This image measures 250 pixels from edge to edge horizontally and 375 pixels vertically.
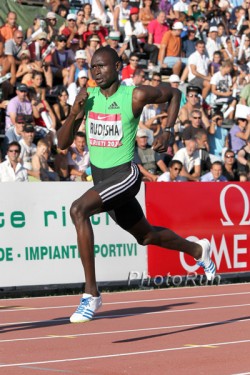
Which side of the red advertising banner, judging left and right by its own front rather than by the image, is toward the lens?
front

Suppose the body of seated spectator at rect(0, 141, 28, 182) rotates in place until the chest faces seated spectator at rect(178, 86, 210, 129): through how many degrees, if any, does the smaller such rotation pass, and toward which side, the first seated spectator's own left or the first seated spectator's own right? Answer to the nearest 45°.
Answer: approximately 135° to the first seated spectator's own left

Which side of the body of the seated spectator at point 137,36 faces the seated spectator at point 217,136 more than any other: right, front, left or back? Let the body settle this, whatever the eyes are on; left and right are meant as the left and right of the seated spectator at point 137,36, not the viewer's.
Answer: front

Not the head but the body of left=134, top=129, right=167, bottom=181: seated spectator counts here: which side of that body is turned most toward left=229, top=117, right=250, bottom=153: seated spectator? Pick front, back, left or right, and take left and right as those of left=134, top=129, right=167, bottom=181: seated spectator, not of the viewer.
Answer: left

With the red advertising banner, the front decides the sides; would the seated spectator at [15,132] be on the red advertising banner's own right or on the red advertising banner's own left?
on the red advertising banner's own right

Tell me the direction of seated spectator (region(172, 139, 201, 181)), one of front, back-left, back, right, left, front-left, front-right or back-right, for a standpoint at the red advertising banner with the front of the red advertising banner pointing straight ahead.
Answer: back

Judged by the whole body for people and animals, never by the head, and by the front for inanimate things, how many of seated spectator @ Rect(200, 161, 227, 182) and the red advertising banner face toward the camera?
2

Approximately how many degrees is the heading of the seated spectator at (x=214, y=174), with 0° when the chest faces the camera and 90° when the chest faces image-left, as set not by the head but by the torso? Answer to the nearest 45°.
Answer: approximately 0°

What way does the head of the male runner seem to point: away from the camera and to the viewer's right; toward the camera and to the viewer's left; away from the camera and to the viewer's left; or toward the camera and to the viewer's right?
toward the camera and to the viewer's left

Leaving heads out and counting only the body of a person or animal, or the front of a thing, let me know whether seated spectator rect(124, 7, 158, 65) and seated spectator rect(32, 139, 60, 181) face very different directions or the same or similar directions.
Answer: same or similar directions

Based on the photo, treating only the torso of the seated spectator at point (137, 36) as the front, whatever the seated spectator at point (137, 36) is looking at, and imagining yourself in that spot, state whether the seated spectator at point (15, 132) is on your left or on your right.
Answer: on your right

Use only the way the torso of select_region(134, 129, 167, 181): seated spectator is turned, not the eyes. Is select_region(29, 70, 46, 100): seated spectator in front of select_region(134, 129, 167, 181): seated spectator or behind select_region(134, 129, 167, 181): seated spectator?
behind

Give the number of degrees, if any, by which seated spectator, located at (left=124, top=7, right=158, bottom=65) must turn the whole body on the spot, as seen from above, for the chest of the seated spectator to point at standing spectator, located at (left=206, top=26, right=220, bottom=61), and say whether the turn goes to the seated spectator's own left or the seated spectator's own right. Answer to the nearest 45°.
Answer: approximately 90° to the seated spectator's own left

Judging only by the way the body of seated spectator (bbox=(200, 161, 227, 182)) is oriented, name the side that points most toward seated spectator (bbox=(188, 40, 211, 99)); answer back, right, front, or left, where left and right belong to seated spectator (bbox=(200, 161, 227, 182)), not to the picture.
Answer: back

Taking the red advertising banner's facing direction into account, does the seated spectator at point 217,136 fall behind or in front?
behind

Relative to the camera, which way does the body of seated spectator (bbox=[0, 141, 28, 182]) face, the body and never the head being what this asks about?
toward the camera

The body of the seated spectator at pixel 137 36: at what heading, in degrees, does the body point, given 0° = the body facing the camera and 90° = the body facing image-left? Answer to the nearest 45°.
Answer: approximately 315°
